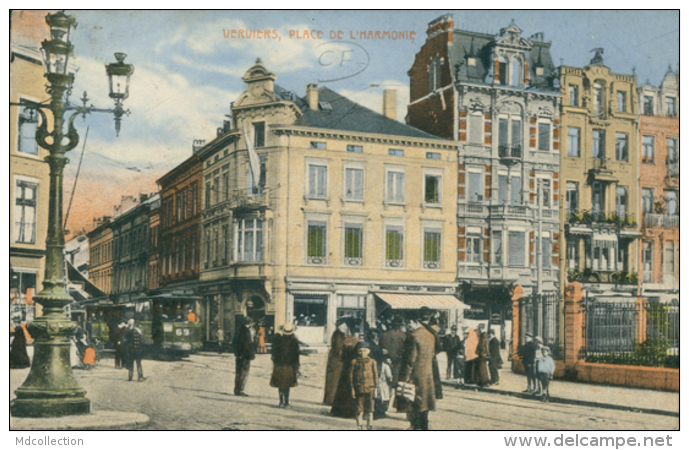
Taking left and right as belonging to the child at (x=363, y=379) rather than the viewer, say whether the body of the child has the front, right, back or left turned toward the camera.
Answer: front

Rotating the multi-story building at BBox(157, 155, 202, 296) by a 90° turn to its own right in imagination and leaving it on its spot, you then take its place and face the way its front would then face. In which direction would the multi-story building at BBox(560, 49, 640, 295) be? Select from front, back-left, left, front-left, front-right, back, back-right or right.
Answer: back-right

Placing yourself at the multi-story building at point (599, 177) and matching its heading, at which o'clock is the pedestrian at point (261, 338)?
The pedestrian is roughly at 2 o'clock from the multi-story building.

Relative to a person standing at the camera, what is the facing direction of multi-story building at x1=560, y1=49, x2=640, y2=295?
facing the viewer

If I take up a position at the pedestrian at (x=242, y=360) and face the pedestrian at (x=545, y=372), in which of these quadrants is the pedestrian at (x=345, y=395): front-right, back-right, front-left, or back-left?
front-right

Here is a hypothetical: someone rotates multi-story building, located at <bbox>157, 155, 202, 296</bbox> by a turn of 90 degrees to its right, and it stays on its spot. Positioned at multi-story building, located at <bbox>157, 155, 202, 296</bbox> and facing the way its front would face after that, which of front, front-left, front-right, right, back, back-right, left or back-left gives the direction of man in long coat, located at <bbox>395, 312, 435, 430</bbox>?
back
